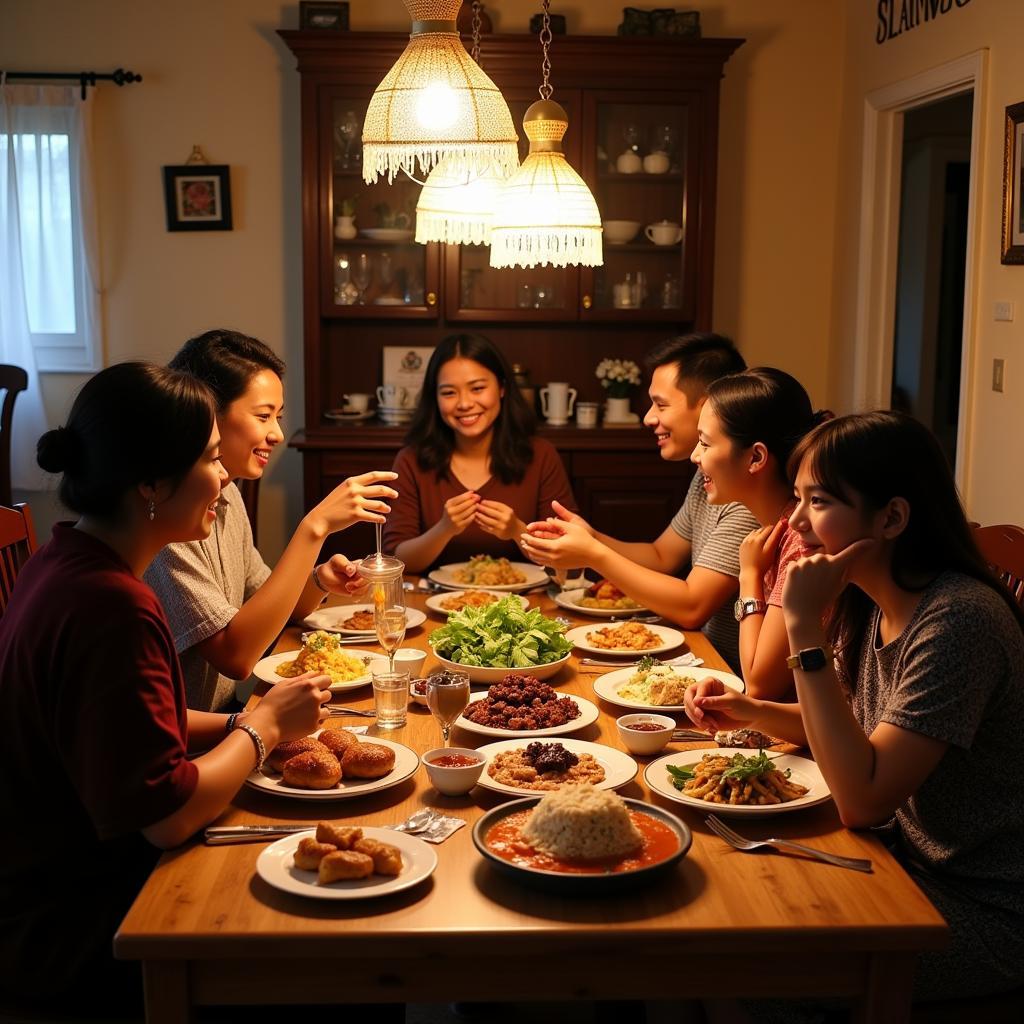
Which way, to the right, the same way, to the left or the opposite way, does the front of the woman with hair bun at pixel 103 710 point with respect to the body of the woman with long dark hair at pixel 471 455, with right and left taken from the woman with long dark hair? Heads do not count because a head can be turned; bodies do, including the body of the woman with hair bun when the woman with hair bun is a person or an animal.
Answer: to the left

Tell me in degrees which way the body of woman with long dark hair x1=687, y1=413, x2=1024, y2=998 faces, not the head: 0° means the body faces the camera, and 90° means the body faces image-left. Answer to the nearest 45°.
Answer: approximately 90°

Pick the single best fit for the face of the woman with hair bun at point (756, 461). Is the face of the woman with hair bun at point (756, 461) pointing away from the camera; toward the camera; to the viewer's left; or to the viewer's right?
to the viewer's left

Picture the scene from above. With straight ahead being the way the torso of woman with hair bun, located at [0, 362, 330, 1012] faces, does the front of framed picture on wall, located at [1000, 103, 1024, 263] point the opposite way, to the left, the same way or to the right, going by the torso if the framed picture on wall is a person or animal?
the opposite way

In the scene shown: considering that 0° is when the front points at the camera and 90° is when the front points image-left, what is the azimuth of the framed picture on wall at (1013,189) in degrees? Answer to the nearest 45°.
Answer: approximately 45°

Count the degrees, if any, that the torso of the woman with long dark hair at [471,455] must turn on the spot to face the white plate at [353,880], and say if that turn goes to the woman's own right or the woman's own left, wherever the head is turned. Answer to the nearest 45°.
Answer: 0° — they already face it

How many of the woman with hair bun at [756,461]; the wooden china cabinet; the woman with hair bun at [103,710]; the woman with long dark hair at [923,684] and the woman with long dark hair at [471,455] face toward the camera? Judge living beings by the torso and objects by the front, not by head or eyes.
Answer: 2

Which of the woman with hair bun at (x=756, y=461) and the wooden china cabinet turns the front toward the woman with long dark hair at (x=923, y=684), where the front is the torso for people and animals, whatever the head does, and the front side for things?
the wooden china cabinet

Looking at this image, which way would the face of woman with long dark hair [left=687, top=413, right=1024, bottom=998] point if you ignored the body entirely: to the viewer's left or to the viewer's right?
to the viewer's left

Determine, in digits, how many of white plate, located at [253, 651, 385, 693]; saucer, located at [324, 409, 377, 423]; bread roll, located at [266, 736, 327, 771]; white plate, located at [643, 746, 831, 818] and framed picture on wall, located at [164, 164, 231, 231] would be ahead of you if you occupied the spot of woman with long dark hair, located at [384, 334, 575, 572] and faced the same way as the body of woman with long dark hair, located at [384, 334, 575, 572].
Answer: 3

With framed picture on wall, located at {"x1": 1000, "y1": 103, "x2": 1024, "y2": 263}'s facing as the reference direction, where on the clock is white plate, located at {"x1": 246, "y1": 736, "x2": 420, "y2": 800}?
The white plate is roughly at 11 o'clock from the framed picture on wall.

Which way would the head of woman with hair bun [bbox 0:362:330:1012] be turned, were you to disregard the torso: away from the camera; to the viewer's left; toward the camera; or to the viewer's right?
to the viewer's right
